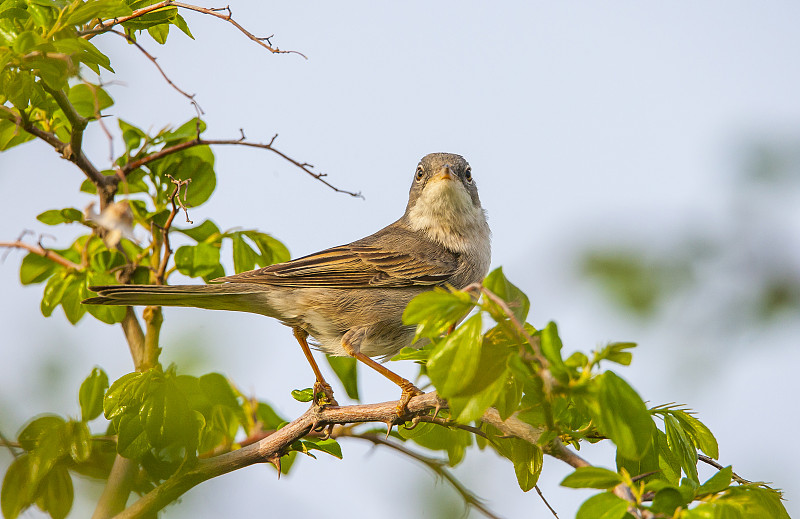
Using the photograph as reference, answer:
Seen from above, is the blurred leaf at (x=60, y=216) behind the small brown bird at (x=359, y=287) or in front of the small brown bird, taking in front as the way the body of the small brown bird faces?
behind

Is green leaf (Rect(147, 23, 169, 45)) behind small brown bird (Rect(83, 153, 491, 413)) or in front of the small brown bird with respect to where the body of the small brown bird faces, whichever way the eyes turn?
behind

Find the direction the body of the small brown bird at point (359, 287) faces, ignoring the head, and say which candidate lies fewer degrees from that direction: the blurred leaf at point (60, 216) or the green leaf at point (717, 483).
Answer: the green leaf

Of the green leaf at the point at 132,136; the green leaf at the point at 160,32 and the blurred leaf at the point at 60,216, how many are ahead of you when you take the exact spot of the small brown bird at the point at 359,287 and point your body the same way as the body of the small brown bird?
0

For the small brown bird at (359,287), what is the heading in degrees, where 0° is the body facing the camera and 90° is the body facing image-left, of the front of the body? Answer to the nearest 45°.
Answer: approximately 270°

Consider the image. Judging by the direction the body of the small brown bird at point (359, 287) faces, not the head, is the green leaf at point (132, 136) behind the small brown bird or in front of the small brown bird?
behind

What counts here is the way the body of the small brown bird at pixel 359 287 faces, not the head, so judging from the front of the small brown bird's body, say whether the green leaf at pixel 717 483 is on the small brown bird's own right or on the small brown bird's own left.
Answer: on the small brown bird's own right
